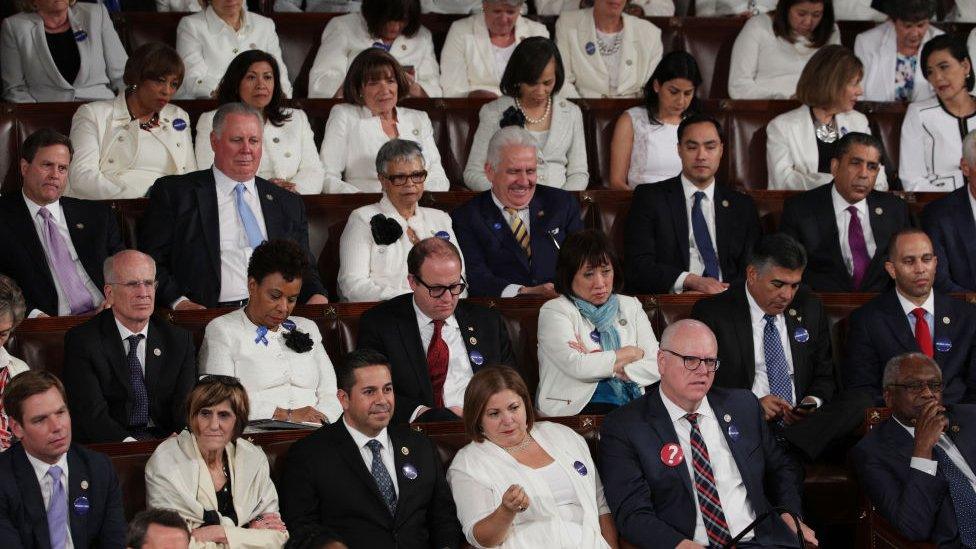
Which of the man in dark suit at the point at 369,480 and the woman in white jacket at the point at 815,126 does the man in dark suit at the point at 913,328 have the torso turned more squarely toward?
the man in dark suit

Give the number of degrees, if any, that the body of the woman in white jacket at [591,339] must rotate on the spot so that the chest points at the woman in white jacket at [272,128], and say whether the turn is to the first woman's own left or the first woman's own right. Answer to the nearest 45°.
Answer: approximately 180°

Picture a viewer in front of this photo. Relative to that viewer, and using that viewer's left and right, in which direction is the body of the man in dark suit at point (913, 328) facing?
facing the viewer

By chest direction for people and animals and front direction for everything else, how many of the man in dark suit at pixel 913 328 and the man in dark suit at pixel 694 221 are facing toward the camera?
2

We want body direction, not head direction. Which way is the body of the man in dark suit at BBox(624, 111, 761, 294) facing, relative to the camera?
toward the camera

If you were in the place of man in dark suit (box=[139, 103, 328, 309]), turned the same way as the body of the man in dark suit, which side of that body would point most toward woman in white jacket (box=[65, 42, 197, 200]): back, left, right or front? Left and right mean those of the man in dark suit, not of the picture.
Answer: back

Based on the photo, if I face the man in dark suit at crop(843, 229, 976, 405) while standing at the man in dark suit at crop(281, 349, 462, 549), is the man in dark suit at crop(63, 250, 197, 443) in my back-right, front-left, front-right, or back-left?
back-left

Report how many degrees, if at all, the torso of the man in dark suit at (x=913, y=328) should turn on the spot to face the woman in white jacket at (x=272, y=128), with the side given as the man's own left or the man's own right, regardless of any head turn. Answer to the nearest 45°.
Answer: approximately 90° to the man's own right

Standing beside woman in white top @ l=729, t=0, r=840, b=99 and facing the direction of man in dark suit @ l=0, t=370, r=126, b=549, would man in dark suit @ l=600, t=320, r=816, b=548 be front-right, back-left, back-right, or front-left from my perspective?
front-left

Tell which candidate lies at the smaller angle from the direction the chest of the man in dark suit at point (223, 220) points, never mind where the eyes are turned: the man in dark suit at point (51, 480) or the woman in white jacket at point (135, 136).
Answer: the man in dark suit

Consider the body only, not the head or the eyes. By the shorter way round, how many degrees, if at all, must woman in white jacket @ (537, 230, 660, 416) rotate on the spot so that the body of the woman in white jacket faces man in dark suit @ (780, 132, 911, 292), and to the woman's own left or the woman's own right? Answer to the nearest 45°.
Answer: approximately 90° to the woman's own left

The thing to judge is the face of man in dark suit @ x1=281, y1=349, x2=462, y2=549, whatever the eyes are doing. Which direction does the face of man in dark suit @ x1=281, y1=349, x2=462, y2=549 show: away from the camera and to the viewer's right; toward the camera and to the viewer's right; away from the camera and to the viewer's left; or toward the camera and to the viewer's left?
toward the camera and to the viewer's right
